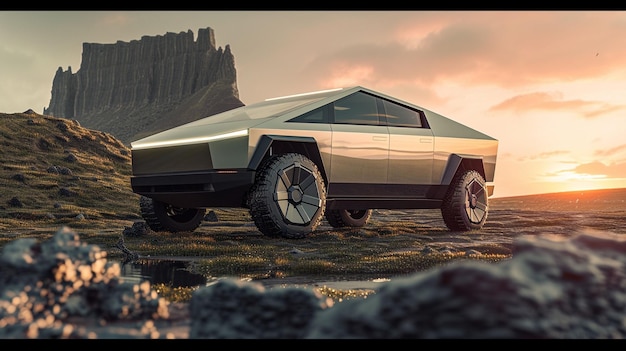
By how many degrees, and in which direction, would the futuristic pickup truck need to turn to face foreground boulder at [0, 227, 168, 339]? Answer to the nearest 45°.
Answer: approximately 45° to its left

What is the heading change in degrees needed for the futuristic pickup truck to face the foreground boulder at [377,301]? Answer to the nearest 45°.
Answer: approximately 45° to its left

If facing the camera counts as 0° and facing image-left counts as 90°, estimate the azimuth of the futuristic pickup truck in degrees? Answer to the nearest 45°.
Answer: approximately 45°
